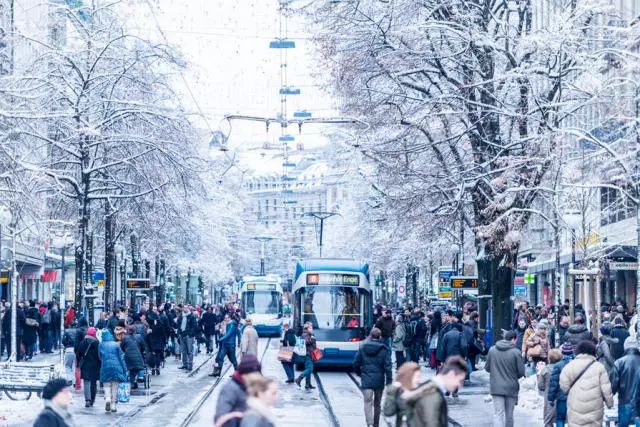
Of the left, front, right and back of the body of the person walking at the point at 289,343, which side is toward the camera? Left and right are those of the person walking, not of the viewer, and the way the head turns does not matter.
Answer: left

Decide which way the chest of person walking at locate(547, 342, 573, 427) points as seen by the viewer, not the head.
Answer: away from the camera

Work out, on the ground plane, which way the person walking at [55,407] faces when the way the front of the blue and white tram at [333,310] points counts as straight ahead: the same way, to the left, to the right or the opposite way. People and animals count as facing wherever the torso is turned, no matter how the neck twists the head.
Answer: to the left

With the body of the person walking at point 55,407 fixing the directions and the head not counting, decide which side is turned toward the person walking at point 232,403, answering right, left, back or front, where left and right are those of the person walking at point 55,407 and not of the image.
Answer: front

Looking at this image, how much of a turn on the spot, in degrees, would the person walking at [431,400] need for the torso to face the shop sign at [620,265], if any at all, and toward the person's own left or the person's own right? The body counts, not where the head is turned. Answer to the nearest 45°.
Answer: approximately 90° to the person's own left

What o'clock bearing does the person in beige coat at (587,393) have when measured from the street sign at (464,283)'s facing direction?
The person in beige coat is roughly at 12 o'clock from the street sign.
